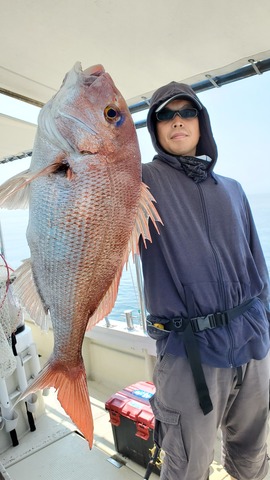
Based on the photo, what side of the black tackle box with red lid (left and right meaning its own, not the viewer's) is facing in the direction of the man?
left

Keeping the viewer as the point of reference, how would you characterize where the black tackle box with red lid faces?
facing the viewer and to the left of the viewer

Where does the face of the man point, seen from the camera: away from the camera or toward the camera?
toward the camera
